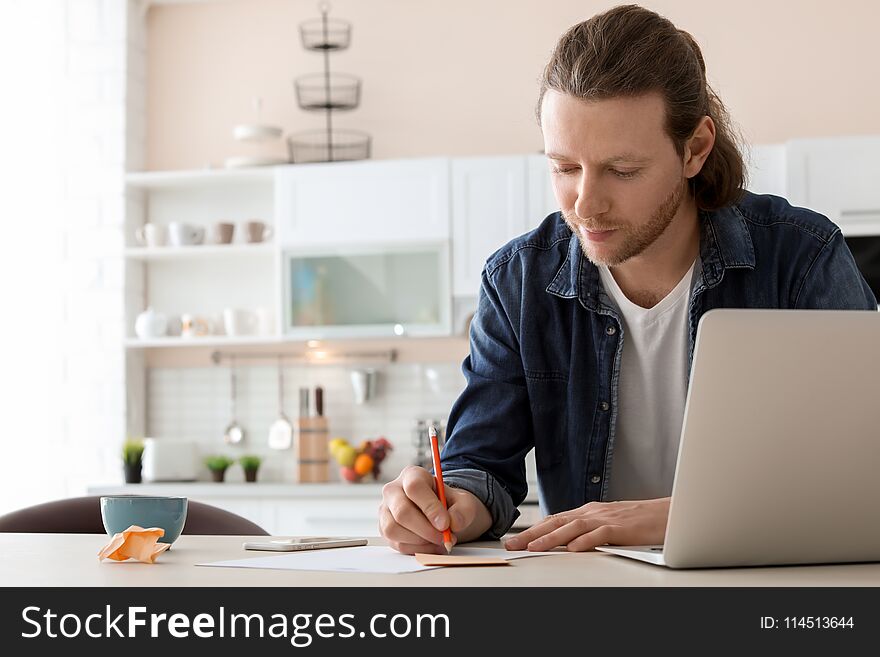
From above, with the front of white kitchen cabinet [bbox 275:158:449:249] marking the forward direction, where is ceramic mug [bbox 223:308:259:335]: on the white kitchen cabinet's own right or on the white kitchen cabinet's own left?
on the white kitchen cabinet's own right

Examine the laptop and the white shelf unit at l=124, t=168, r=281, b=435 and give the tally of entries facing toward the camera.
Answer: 1

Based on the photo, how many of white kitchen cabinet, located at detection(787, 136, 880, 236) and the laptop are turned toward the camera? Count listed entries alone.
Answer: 1

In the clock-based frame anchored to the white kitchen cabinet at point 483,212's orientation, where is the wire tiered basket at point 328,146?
The wire tiered basket is roughly at 4 o'clock from the white kitchen cabinet.

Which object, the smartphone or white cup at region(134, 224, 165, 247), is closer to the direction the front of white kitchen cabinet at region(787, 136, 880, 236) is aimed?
the smartphone

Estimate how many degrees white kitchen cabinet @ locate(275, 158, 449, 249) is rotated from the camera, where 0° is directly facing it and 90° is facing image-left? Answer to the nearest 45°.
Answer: approximately 0°

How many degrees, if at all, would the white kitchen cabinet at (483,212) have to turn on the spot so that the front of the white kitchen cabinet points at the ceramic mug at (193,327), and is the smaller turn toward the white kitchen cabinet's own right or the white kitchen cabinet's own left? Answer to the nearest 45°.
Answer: approximately 90° to the white kitchen cabinet's own right

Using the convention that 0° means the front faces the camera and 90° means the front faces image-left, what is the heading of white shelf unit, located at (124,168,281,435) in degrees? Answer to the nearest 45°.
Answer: approximately 0°

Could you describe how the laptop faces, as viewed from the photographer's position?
facing away from the viewer and to the left of the viewer

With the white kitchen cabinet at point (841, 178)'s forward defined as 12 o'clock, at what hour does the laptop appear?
The laptop is roughly at 12 o'clock from the white kitchen cabinet.

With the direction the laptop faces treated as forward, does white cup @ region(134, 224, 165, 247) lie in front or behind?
in front

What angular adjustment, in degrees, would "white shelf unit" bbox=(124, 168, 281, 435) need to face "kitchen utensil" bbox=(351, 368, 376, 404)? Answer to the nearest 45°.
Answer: approximately 45° to its left

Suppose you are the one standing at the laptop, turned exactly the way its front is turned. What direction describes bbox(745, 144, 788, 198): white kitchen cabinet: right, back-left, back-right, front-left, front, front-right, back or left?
front-right

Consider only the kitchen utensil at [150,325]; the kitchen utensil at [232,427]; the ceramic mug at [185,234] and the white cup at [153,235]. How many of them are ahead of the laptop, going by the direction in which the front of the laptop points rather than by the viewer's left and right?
4
